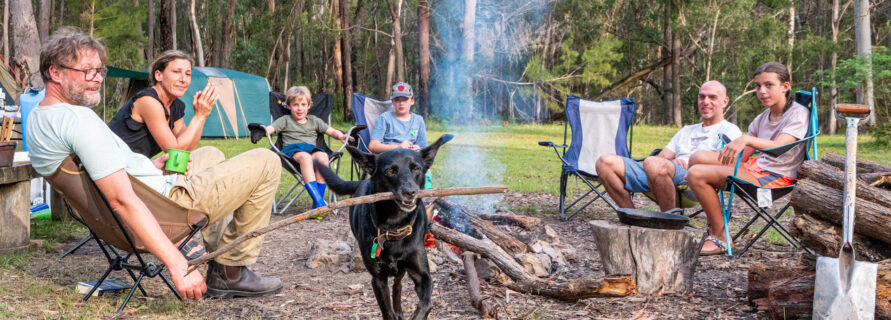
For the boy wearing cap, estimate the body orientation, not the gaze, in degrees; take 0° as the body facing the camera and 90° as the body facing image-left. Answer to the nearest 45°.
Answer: approximately 0°

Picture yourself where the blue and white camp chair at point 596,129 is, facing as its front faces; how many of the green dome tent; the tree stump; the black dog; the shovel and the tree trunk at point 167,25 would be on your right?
2

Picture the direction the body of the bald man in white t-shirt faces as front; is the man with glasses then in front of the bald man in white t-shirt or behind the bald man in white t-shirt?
in front

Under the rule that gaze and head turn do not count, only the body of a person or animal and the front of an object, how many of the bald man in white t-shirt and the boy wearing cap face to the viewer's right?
0

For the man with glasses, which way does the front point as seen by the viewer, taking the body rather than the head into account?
to the viewer's right

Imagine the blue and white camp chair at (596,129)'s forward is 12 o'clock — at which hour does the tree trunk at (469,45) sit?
The tree trunk is roughly at 4 o'clock from the blue and white camp chair.

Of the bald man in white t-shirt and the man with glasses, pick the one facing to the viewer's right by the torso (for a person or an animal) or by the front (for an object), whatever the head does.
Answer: the man with glasses

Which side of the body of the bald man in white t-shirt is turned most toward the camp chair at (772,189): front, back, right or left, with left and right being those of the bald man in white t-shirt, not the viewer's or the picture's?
left

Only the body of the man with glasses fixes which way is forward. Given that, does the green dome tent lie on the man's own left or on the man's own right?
on the man's own left

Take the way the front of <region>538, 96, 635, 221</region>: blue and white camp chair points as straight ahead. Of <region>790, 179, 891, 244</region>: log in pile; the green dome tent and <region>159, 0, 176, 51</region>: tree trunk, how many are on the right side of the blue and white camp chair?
2

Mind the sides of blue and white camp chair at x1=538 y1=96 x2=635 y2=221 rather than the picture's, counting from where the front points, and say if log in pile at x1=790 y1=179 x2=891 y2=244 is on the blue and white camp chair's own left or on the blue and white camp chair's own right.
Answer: on the blue and white camp chair's own left

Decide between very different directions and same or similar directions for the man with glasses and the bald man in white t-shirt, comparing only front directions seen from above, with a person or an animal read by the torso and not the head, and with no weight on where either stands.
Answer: very different directions

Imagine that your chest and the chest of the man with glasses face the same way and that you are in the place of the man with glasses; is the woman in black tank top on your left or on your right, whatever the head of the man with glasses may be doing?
on your left
